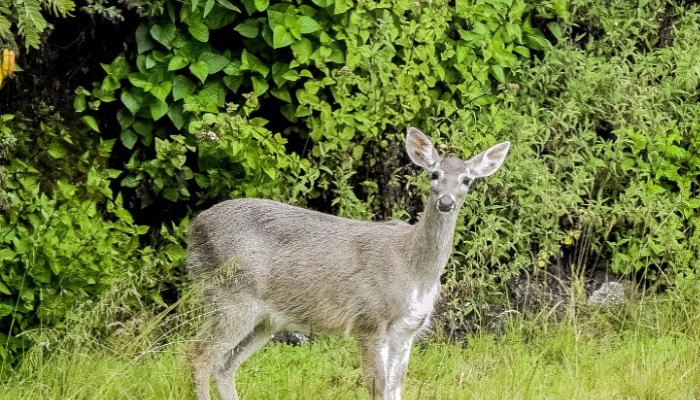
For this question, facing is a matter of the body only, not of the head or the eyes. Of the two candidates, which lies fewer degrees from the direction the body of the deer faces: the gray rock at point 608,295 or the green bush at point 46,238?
the gray rock

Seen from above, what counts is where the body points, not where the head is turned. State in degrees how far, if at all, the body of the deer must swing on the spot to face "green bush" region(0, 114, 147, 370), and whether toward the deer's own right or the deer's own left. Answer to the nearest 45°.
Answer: approximately 135° to the deer's own right

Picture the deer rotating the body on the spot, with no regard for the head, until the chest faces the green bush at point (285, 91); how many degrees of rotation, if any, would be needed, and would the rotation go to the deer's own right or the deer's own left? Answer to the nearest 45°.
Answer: approximately 135° to the deer's own left

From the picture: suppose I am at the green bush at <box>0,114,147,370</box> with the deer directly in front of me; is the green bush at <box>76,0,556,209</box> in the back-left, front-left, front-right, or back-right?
front-left

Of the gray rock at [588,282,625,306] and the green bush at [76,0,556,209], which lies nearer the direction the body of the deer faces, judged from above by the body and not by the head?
the gray rock

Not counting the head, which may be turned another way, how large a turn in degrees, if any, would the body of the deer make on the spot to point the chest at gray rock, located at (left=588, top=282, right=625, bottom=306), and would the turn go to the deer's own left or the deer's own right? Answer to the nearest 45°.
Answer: approximately 90° to the deer's own left
